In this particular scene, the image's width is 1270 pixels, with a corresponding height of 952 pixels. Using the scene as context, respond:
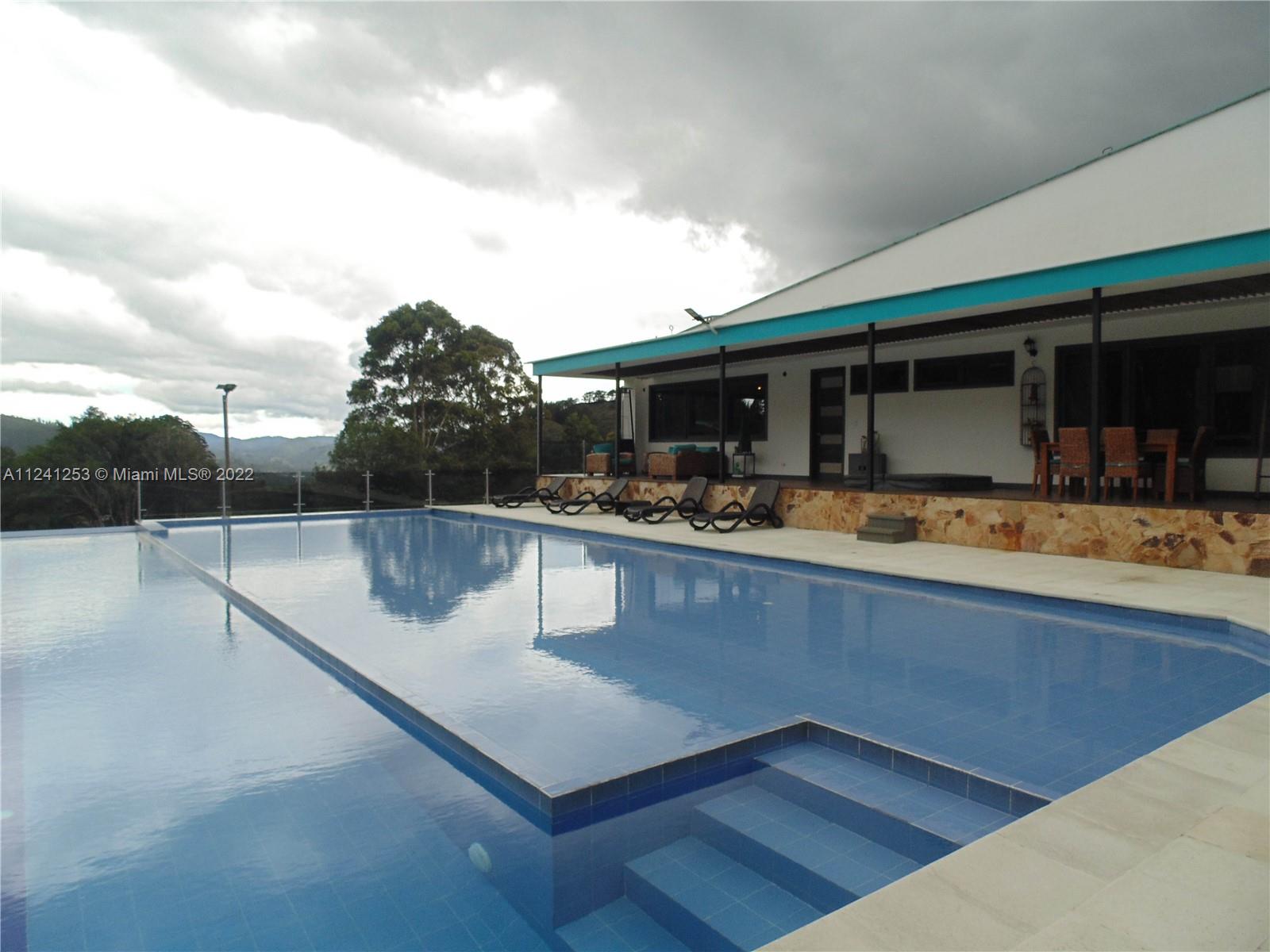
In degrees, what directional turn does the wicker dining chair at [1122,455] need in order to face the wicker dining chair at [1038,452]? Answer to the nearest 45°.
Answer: approximately 90° to its left

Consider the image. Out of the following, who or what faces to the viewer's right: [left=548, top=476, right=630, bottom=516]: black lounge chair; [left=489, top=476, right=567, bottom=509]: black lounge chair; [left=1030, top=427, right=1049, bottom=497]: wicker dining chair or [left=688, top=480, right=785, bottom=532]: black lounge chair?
the wicker dining chair

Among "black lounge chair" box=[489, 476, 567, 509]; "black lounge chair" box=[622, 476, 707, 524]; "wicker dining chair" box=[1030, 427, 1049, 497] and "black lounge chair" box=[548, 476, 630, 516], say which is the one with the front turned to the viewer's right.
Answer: the wicker dining chair

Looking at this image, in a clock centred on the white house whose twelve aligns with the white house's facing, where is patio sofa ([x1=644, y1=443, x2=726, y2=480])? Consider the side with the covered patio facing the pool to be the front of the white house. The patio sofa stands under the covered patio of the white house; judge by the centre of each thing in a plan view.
The patio sofa is roughly at 2 o'clock from the white house.

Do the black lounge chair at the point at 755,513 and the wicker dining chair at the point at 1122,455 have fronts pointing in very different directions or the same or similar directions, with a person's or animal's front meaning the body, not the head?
very different directions

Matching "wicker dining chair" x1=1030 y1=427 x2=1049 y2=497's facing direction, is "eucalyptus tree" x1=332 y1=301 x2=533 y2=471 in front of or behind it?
behind

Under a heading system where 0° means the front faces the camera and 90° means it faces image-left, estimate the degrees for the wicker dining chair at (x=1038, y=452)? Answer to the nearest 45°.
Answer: approximately 270°
